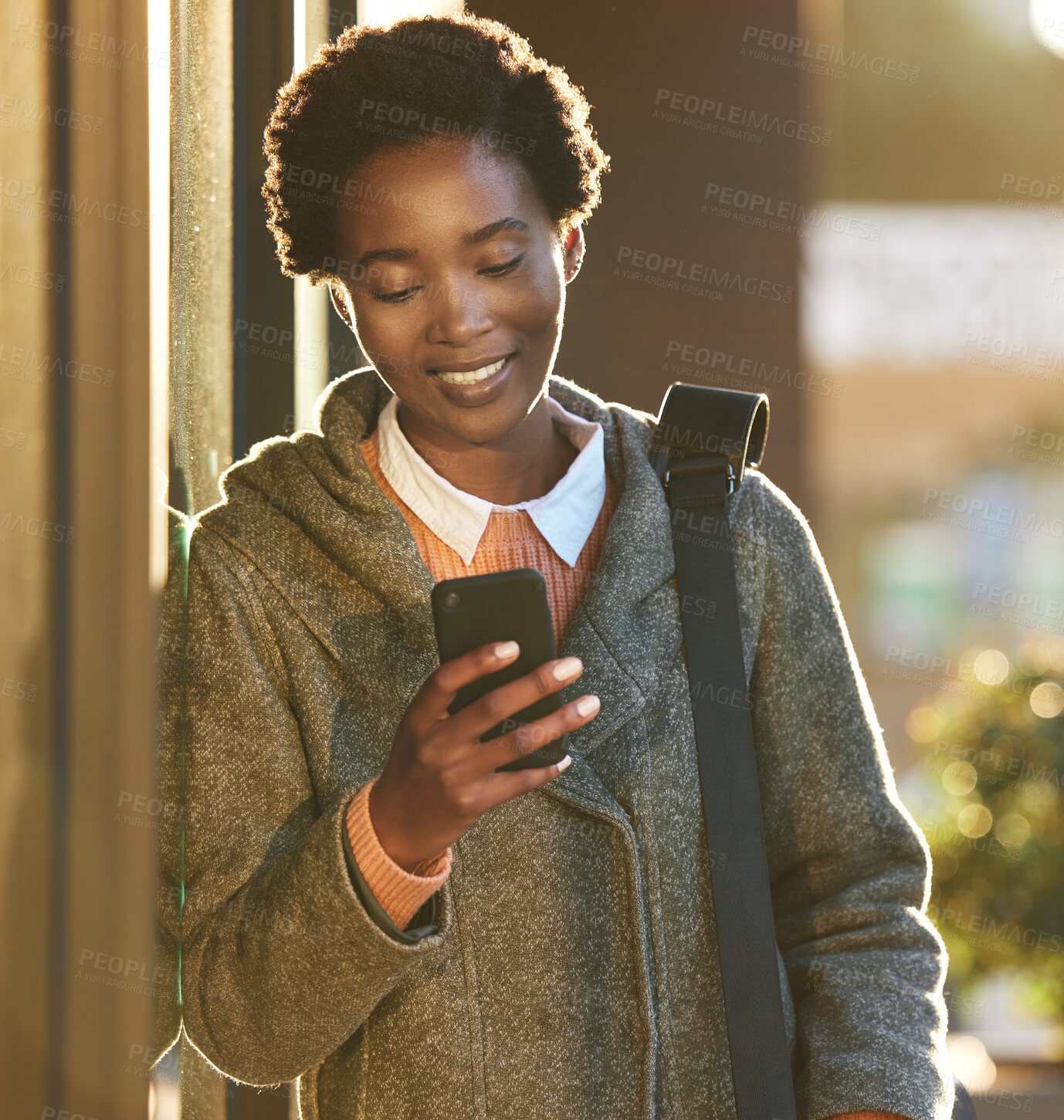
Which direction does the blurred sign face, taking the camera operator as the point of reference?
facing the viewer

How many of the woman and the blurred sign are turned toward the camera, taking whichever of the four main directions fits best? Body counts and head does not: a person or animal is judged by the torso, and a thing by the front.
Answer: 2

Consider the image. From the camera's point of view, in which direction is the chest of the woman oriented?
toward the camera

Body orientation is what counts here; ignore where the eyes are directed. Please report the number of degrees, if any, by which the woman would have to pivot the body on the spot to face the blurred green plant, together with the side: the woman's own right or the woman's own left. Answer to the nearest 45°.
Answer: approximately 135° to the woman's own left

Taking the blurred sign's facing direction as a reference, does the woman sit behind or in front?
in front
